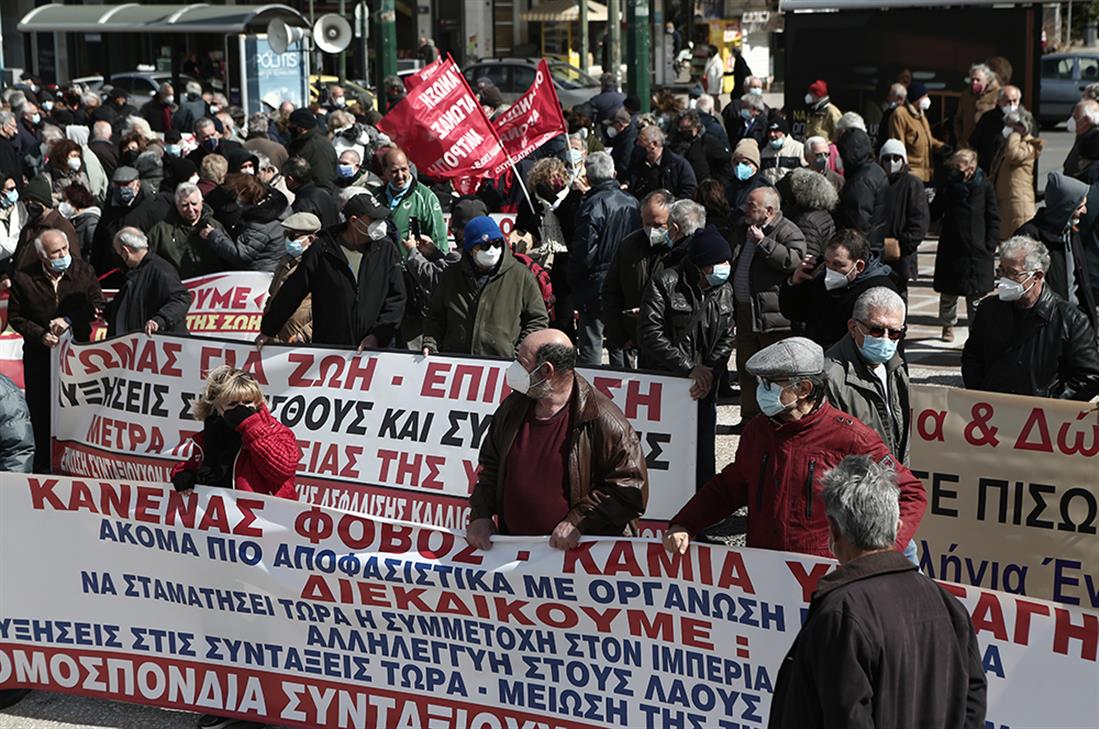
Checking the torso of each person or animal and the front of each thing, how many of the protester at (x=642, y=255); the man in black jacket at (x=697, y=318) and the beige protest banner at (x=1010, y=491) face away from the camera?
0

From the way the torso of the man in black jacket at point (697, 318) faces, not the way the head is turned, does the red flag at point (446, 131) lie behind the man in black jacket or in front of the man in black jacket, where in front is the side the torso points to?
behind

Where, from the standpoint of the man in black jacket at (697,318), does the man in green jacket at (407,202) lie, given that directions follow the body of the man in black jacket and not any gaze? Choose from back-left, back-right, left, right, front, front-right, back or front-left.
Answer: back

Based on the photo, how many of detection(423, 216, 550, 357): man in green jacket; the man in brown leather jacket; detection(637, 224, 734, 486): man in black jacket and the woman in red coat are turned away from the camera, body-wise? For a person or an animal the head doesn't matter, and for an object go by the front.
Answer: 0

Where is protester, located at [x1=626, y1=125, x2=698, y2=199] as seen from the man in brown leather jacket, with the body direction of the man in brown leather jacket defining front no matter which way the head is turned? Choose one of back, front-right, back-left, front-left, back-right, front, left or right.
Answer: back-right

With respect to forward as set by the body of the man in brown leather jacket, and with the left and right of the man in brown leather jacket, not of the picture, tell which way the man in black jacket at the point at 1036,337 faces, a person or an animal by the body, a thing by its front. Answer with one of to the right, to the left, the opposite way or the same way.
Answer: the same way

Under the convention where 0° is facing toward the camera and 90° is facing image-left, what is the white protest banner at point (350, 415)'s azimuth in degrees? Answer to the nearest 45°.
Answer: approximately 0°

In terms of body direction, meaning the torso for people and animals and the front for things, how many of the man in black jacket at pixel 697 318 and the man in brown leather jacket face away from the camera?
0

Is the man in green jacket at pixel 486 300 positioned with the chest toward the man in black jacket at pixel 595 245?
no

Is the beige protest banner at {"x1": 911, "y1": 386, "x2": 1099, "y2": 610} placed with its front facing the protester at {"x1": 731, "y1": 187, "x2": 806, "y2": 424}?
no

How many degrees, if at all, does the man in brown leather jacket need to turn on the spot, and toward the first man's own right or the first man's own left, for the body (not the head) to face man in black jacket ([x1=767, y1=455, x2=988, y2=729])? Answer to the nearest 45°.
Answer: approximately 45° to the first man's own left

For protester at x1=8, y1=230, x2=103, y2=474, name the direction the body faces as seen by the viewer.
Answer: toward the camera

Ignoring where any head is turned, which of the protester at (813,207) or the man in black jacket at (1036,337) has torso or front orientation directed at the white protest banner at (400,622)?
the man in black jacket

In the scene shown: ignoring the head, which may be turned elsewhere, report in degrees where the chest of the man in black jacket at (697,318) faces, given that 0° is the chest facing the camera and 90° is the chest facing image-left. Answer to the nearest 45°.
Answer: approximately 315°

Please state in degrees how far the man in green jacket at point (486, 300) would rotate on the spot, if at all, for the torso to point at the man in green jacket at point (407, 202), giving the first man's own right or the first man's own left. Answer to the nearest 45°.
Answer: approximately 180°

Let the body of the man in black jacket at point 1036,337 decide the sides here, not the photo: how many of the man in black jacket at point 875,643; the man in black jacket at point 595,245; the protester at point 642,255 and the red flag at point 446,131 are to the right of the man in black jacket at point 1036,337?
3

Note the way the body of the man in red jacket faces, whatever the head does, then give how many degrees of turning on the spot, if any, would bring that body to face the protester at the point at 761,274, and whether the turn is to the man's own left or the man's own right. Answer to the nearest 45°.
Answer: approximately 135° to the man's own right
